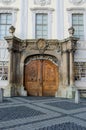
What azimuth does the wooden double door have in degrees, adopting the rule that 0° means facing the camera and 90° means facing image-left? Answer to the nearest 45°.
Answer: approximately 0°

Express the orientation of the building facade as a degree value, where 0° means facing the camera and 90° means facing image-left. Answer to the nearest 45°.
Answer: approximately 0°
